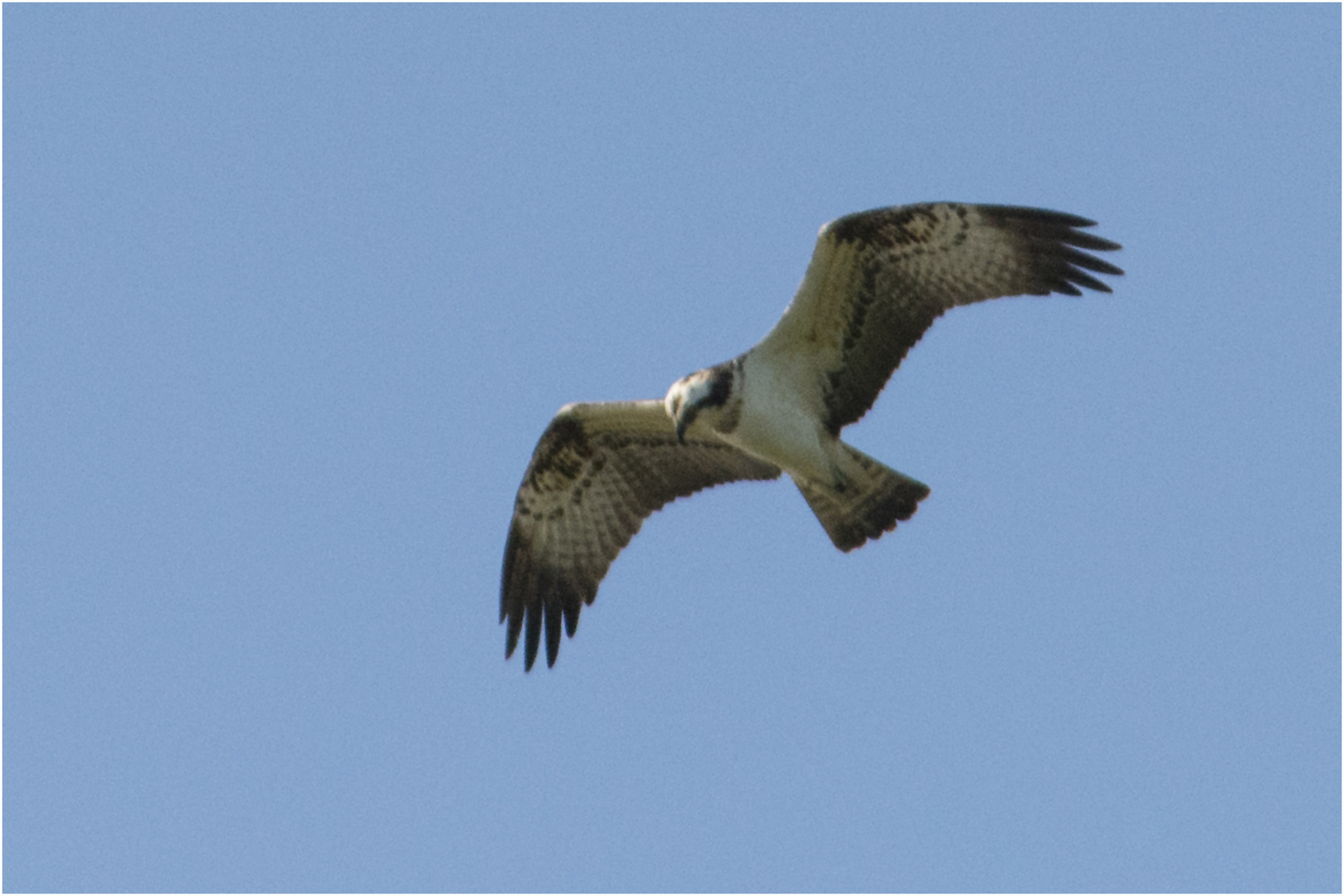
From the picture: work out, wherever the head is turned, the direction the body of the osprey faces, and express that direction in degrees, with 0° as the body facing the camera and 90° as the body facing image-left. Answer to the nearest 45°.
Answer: approximately 45°
